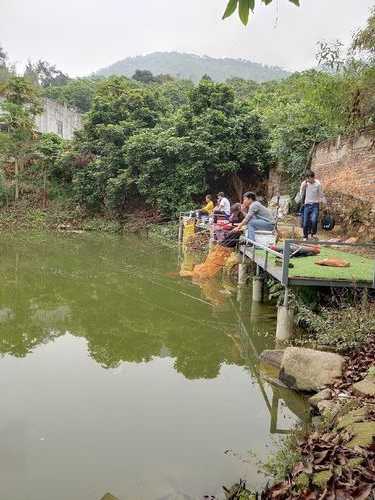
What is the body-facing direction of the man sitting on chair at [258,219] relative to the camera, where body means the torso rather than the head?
to the viewer's left

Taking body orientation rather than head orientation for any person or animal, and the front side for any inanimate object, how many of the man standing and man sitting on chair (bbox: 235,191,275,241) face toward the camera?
1

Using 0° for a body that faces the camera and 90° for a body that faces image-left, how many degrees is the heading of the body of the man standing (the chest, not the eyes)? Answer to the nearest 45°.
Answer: approximately 0°

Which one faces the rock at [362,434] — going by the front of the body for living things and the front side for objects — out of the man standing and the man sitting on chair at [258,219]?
the man standing

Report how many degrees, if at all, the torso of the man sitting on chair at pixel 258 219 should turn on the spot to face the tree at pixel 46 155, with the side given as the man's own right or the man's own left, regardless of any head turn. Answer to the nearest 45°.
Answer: approximately 45° to the man's own right

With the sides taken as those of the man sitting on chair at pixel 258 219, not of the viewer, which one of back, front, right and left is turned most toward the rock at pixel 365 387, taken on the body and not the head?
left

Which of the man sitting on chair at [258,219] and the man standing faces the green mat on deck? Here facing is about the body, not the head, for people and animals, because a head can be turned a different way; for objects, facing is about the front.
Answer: the man standing

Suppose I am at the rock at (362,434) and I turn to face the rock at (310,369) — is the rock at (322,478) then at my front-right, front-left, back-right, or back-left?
back-left

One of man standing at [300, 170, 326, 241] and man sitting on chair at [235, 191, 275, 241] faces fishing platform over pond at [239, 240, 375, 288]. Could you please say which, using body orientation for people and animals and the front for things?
the man standing

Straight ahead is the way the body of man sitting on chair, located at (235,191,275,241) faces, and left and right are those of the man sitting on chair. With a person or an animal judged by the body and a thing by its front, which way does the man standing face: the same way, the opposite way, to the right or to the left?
to the left

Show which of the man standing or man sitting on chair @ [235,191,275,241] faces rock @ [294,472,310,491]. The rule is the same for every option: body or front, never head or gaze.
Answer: the man standing

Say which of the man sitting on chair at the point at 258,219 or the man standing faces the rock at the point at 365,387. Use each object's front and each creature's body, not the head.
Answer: the man standing
